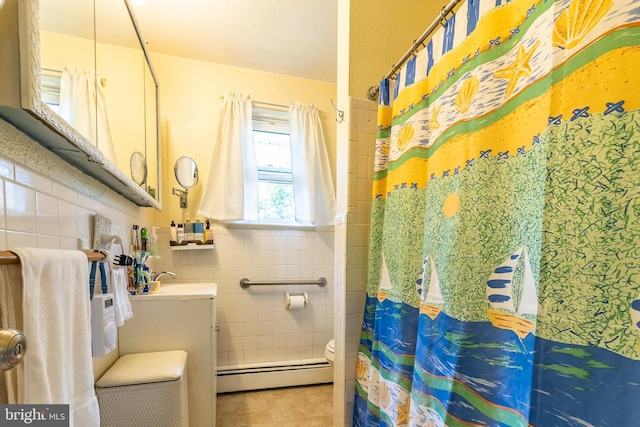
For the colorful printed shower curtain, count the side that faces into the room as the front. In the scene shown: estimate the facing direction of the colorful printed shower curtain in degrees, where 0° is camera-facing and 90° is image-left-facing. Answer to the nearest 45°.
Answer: approximately 45°

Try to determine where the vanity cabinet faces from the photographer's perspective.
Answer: facing to the right of the viewer

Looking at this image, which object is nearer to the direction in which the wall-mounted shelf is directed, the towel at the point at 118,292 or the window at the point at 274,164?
the towel

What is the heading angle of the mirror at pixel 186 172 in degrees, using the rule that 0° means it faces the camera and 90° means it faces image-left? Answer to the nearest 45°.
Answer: approximately 0°

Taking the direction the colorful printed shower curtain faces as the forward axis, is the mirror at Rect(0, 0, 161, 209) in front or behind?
in front

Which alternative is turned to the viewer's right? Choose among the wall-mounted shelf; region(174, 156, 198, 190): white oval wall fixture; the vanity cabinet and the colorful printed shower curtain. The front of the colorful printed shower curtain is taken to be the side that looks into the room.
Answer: the vanity cabinet

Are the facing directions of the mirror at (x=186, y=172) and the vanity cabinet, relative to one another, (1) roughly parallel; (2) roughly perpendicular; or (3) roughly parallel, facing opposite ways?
roughly perpendicular

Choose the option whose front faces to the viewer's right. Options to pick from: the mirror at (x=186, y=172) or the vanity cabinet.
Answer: the vanity cabinet

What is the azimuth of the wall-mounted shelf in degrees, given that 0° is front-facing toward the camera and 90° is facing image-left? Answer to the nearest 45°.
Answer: approximately 0°

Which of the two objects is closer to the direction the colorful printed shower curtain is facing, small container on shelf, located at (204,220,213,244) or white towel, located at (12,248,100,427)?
the white towel

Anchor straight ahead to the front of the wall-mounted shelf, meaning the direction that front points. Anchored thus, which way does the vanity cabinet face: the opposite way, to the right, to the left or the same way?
to the left

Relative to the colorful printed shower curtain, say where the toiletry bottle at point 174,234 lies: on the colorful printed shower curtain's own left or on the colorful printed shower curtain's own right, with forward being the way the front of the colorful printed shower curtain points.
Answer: on the colorful printed shower curtain's own right
